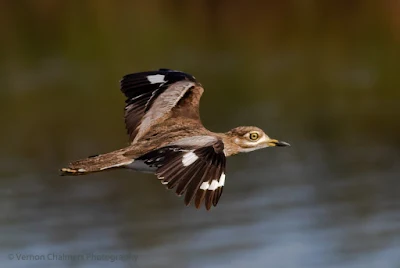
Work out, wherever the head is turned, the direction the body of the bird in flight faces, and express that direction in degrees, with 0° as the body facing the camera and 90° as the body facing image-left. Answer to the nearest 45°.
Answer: approximately 270°
